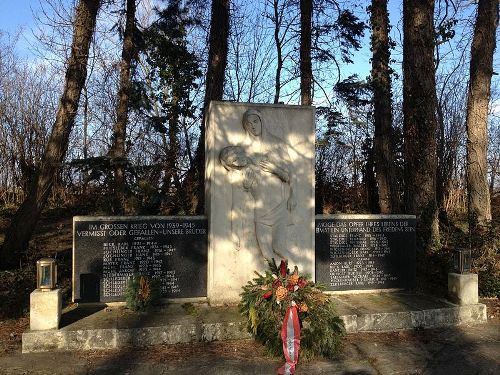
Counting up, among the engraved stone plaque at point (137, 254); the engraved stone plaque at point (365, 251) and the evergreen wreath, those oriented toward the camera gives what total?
3

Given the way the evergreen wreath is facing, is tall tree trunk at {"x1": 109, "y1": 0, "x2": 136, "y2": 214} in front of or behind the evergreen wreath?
behind

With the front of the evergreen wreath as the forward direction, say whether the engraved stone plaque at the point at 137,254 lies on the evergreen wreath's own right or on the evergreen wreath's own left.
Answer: on the evergreen wreath's own right

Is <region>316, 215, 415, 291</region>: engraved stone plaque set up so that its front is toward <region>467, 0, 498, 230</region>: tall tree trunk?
no

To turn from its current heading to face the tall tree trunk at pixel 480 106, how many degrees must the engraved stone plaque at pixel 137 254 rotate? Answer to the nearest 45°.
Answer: approximately 135° to its left

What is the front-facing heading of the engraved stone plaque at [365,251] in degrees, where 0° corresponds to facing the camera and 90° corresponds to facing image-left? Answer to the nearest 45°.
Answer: approximately 0°

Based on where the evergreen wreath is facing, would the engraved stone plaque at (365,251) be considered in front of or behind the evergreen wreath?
behind

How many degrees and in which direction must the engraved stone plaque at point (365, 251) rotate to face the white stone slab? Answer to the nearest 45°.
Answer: approximately 45° to its right

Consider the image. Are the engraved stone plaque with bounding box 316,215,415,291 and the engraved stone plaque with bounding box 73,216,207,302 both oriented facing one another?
no

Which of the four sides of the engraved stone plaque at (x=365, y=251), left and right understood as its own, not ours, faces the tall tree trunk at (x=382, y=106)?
back

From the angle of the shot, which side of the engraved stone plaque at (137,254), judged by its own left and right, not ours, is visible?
front

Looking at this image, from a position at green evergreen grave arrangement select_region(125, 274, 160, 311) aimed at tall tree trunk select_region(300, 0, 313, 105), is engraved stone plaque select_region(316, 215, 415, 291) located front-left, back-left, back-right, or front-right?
front-right

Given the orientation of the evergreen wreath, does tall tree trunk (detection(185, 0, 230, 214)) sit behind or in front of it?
behind

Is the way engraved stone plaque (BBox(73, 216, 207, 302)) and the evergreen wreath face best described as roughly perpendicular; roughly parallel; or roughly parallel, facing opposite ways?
roughly parallel

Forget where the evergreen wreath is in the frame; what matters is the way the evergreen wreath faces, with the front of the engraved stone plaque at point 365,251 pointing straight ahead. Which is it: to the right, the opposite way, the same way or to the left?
the same way

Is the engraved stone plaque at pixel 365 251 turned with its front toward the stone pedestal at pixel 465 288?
no

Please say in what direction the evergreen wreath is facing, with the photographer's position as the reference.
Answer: facing the viewer
